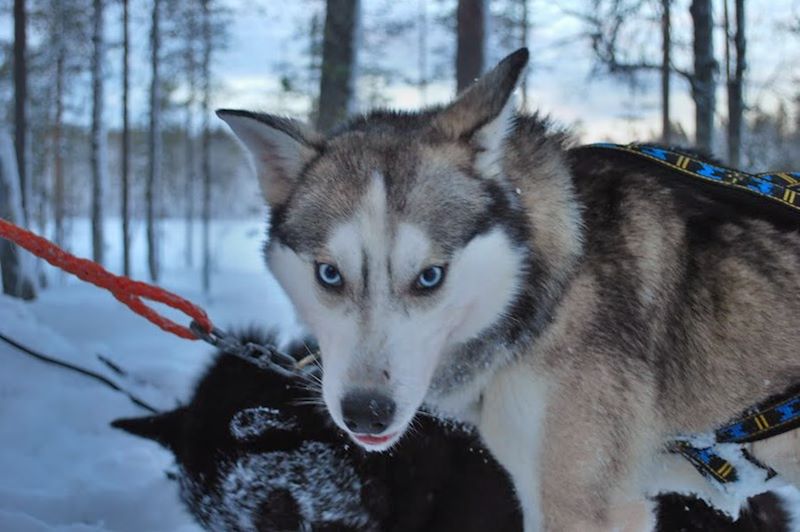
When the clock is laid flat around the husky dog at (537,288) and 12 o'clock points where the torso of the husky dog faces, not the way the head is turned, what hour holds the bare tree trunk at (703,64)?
The bare tree trunk is roughly at 5 o'clock from the husky dog.

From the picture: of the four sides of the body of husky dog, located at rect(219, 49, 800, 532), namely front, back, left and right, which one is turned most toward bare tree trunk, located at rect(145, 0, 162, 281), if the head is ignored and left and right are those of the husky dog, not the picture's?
right

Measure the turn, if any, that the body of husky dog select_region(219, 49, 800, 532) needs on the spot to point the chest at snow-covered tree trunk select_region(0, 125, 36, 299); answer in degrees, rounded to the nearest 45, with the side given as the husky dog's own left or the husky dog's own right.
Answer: approximately 90° to the husky dog's own right

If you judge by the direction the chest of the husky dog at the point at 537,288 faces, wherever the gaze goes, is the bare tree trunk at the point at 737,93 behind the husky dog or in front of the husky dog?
behind

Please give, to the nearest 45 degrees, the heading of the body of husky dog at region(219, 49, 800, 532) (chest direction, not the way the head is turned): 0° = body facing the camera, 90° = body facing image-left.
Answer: approximately 45°

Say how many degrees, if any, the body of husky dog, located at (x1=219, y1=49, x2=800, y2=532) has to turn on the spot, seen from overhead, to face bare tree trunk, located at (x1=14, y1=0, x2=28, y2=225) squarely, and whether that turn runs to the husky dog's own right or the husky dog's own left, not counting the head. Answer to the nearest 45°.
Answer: approximately 90° to the husky dog's own right

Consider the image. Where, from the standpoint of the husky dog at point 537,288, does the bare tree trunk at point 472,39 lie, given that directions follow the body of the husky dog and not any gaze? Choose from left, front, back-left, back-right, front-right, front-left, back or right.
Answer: back-right
